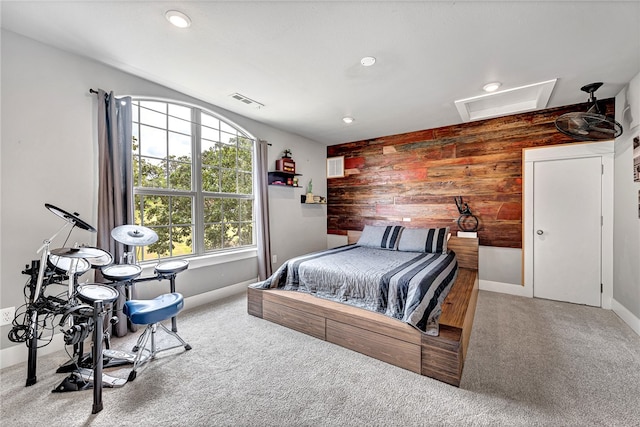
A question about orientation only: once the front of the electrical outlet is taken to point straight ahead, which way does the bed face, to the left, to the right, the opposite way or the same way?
to the right

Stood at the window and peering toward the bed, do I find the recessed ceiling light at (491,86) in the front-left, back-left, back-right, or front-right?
front-left

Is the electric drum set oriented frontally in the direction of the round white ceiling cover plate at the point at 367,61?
no

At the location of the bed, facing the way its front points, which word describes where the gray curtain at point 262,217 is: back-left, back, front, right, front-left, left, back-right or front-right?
right

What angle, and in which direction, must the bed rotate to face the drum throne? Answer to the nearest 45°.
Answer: approximately 45° to its right

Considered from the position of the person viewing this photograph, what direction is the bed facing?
facing the viewer and to the left of the viewer
